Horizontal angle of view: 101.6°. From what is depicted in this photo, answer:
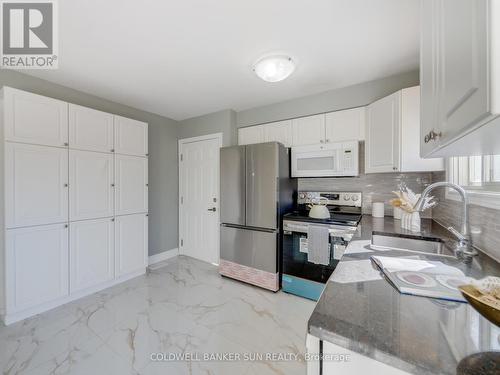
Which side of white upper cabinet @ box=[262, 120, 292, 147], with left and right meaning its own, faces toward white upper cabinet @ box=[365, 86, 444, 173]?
left

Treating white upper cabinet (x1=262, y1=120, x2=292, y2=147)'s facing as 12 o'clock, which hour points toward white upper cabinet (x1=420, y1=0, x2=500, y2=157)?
white upper cabinet (x1=420, y1=0, x2=500, y2=157) is roughly at 10 o'clock from white upper cabinet (x1=262, y1=120, x2=292, y2=147).

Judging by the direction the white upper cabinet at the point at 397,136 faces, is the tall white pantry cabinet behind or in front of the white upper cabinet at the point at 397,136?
in front

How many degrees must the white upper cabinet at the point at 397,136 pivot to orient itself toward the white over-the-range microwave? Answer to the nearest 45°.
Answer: approximately 45° to its right

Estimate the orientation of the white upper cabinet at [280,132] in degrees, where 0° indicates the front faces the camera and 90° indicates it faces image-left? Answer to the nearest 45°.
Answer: approximately 45°

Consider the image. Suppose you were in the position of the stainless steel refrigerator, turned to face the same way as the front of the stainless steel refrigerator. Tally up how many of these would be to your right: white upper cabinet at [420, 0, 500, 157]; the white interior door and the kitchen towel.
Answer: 1

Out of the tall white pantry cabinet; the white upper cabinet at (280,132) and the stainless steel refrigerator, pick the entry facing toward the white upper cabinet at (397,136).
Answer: the tall white pantry cabinet

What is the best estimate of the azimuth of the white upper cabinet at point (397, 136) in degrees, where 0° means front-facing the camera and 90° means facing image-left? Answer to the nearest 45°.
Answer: approximately 45°

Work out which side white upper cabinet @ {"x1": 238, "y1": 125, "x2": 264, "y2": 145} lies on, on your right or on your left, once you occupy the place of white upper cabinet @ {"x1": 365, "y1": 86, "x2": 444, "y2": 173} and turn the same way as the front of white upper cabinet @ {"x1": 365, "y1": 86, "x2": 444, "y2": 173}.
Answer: on your right

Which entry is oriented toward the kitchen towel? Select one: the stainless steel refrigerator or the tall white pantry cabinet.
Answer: the tall white pantry cabinet

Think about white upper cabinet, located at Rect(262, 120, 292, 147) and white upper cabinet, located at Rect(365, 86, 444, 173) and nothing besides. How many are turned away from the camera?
0

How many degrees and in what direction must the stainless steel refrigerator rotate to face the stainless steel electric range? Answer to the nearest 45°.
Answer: approximately 135° to its left
